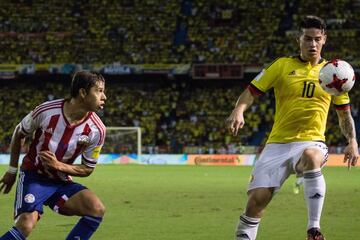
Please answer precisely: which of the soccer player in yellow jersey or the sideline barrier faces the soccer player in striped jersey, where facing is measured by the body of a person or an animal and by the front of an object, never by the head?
the sideline barrier

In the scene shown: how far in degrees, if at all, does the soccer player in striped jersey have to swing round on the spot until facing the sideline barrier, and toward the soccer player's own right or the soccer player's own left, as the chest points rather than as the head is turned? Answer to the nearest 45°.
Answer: approximately 135° to the soccer player's own left

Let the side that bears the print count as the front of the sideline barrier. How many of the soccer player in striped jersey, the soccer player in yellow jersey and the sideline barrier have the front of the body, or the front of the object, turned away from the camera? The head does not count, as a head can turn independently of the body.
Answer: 0

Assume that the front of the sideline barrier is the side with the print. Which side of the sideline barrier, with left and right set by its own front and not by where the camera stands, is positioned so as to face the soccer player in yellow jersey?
front

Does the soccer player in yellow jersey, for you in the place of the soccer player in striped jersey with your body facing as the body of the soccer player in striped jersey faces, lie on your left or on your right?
on your left

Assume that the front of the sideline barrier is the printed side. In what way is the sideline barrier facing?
toward the camera

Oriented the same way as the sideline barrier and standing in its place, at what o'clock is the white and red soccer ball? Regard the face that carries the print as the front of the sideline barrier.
The white and red soccer ball is roughly at 12 o'clock from the sideline barrier.

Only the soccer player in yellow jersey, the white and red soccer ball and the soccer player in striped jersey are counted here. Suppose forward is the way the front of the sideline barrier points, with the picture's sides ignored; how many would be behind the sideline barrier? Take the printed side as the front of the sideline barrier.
0

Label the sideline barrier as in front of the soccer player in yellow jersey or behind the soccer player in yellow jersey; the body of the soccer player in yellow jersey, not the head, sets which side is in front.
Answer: behind

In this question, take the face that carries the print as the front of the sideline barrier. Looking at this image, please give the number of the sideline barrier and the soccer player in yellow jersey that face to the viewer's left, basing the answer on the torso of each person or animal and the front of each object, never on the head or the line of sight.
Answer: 0

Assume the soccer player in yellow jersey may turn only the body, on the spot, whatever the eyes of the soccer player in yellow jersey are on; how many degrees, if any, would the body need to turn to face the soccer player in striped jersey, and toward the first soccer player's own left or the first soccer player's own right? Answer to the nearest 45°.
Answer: approximately 90° to the first soccer player's own right

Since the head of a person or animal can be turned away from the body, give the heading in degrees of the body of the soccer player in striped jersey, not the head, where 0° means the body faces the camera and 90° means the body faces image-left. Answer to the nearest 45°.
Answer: approximately 315°

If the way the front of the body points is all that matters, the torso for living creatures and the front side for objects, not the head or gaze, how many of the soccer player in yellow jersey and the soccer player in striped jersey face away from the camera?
0

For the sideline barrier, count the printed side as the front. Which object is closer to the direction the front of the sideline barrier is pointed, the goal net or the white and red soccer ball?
the white and red soccer ball

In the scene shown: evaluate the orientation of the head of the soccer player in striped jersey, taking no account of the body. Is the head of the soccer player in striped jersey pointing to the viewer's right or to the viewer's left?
to the viewer's right

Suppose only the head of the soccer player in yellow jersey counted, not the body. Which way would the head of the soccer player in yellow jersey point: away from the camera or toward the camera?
toward the camera
